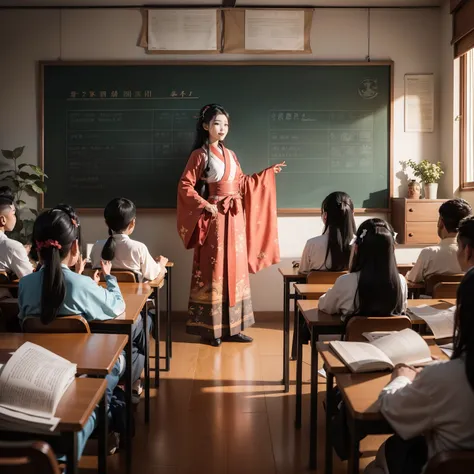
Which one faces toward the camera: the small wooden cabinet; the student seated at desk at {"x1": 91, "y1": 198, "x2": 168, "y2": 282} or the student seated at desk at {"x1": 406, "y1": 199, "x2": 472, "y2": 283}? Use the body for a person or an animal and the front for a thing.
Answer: the small wooden cabinet

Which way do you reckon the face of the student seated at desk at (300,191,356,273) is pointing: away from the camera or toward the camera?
away from the camera

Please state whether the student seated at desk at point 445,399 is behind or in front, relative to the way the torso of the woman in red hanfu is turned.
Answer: in front

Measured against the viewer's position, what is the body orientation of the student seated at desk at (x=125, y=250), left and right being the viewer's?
facing away from the viewer and to the right of the viewer

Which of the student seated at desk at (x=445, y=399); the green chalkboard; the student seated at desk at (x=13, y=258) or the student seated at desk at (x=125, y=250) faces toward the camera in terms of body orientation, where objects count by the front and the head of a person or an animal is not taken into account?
the green chalkboard

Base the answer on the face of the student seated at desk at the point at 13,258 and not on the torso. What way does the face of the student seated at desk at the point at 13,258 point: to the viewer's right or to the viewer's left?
to the viewer's right

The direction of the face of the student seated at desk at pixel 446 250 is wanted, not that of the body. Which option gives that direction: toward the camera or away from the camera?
away from the camera

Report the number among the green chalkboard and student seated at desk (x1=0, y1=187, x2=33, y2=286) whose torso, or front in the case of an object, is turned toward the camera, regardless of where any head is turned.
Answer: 1

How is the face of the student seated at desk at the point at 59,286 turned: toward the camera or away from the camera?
away from the camera

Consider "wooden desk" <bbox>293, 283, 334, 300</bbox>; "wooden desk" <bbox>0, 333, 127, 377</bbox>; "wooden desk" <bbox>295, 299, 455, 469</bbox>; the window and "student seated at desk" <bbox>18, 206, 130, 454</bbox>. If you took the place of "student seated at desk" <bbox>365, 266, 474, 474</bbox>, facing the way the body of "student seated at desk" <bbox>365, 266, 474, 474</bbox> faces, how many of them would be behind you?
0

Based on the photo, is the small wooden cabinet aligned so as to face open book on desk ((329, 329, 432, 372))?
yes

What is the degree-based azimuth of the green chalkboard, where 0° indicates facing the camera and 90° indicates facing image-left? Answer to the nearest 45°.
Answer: approximately 0°

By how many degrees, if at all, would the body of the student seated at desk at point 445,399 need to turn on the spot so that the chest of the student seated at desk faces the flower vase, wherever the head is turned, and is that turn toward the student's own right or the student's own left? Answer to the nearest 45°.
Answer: approximately 45° to the student's own right

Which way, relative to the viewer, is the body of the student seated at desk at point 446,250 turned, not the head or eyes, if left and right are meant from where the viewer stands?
facing away from the viewer and to the left of the viewer

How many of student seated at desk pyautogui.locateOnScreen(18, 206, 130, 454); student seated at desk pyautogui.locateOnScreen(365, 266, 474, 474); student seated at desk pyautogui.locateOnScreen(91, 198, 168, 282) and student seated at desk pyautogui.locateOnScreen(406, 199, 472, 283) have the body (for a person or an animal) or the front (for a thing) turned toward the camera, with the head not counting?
0

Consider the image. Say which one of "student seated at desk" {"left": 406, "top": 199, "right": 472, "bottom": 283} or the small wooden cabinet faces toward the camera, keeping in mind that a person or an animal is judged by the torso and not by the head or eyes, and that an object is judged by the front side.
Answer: the small wooden cabinet

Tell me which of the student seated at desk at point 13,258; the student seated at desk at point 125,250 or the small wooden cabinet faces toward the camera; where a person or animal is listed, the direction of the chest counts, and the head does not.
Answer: the small wooden cabinet

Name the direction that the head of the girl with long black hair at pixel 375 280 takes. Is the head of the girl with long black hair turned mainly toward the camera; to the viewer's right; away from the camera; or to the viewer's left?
away from the camera

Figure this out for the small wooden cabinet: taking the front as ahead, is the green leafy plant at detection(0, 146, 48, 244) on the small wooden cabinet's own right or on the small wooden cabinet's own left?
on the small wooden cabinet's own right

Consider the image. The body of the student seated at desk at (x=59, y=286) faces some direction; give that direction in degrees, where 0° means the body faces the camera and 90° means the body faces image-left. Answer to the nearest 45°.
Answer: approximately 225°

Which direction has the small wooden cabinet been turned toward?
toward the camera

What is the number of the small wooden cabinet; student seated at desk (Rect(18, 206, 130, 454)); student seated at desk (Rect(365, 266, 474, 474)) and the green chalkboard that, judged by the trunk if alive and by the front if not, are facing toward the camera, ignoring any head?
2
